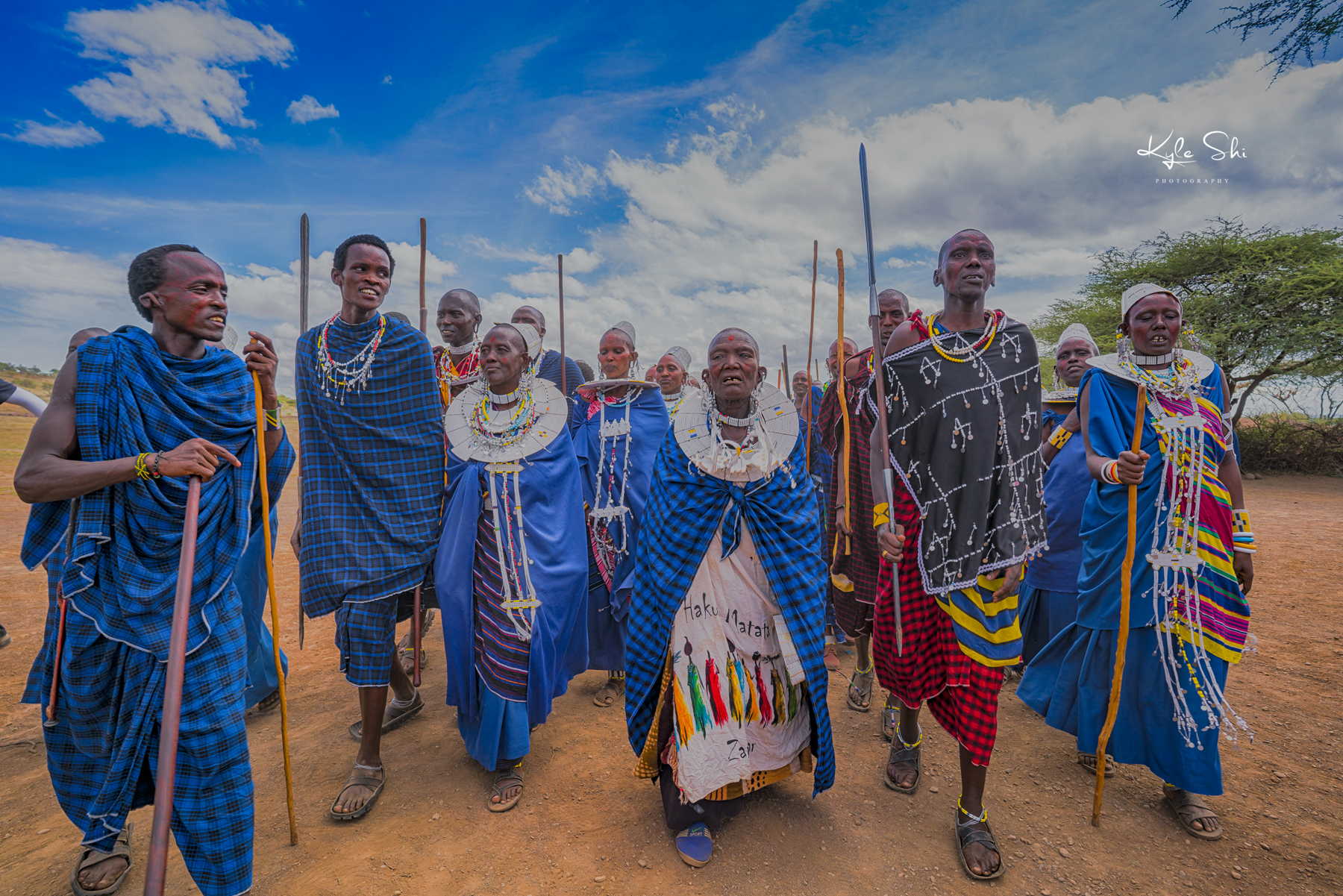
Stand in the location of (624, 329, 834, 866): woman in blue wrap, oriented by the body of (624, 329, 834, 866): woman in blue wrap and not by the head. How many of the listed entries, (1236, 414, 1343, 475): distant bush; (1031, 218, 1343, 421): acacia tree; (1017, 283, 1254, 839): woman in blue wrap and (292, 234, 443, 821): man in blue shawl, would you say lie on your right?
1

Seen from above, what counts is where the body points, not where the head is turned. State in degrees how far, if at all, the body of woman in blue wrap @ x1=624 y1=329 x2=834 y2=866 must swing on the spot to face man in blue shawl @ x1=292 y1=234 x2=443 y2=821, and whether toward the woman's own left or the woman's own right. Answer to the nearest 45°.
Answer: approximately 90° to the woman's own right

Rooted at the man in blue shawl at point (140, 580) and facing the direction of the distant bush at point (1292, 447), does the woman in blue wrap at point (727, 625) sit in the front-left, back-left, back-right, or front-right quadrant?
front-right

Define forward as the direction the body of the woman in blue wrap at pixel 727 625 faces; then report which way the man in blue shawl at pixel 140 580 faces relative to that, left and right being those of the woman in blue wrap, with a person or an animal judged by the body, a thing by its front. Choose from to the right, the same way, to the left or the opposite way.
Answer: to the left

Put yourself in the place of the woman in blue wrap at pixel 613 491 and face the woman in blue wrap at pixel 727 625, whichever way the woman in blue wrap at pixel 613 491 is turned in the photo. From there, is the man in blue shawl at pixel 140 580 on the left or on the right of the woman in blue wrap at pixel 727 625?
right

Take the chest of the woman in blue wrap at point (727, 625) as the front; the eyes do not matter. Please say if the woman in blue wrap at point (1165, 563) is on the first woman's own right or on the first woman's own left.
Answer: on the first woman's own left

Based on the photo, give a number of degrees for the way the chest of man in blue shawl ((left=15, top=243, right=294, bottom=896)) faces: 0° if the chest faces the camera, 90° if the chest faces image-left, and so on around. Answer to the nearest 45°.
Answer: approximately 315°

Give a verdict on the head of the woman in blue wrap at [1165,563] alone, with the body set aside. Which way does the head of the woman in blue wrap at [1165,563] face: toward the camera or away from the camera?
toward the camera

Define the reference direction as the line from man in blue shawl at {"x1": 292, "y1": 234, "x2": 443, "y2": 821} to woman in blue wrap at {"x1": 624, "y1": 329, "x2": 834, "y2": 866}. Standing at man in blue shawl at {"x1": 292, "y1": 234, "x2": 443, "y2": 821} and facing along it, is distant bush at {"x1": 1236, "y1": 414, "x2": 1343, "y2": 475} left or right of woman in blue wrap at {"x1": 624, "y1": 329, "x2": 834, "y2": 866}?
left

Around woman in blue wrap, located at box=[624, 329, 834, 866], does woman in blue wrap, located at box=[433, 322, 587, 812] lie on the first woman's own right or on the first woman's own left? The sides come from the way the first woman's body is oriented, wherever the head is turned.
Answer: on the first woman's own right

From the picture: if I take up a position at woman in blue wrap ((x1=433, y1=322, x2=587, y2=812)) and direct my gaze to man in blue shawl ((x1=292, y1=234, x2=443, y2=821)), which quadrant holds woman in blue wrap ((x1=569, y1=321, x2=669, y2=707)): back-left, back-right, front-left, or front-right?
back-right

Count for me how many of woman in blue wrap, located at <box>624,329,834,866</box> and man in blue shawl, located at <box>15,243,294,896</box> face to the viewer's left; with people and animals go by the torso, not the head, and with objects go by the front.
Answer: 0

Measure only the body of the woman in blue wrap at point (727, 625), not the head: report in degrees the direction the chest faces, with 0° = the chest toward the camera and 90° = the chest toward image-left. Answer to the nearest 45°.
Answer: approximately 0°

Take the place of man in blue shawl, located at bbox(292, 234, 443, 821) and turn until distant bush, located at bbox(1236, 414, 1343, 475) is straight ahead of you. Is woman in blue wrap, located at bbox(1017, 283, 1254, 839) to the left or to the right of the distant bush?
right

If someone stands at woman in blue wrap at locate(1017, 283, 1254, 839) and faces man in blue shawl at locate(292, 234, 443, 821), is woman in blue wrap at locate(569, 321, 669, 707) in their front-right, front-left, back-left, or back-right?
front-right

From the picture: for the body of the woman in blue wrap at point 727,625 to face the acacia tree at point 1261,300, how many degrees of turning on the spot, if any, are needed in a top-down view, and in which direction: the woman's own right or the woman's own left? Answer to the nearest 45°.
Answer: approximately 135° to the woman's own left

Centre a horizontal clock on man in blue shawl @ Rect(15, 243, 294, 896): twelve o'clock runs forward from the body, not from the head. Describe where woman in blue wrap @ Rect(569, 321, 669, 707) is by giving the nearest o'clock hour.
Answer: The woman in blue wrap is roughly at 10 o'clock from the man in blue shawl.
